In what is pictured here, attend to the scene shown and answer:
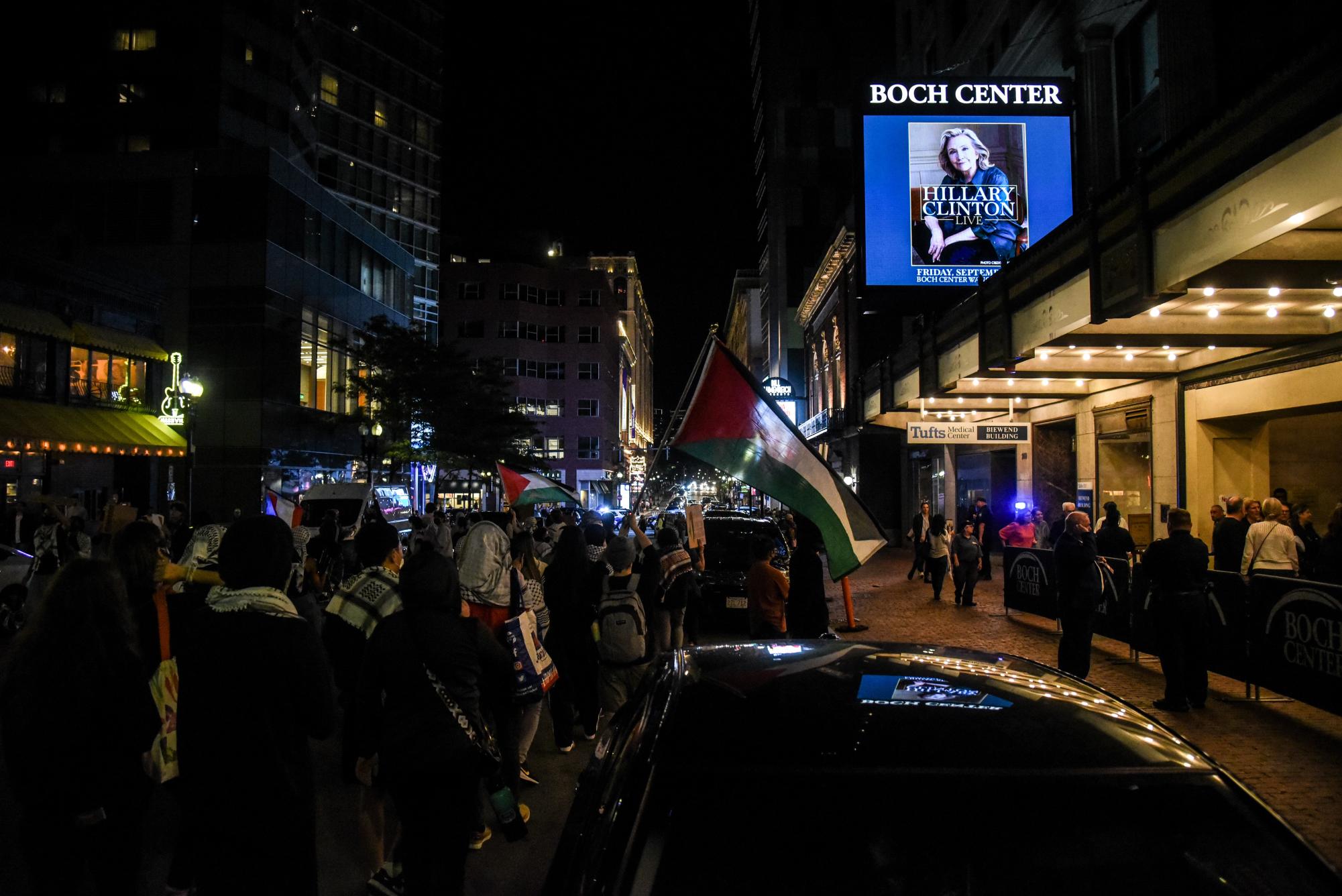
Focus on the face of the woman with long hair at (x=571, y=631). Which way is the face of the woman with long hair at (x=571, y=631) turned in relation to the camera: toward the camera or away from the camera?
away from the camera

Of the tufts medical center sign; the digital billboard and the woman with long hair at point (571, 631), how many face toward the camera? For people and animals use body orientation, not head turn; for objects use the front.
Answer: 2

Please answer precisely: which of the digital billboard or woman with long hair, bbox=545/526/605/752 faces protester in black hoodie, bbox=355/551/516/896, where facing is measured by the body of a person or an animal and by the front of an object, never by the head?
the digital billboard

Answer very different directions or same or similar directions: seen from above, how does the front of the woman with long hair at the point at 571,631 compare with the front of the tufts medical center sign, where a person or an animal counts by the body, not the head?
very different directions

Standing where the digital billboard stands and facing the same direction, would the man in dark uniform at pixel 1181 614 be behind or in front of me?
in front

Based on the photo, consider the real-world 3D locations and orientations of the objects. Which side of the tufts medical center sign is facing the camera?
front

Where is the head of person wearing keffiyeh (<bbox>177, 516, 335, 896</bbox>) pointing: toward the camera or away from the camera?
away from the camera

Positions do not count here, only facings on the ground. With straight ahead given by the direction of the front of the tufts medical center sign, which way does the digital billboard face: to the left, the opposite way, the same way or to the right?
the same way

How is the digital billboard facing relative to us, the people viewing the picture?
facing the viewer

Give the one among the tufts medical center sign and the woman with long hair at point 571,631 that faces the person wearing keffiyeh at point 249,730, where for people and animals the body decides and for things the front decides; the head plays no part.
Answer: the tufts medical center sign

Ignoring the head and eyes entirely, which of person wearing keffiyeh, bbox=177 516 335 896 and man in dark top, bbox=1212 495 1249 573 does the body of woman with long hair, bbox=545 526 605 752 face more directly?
the man in dark top

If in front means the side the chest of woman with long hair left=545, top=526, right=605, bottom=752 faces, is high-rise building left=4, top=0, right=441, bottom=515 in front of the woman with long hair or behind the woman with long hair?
in front

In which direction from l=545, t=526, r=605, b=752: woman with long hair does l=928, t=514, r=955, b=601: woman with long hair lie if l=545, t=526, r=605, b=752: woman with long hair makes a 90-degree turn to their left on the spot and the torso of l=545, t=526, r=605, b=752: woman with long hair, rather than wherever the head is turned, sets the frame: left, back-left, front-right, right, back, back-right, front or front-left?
back-right

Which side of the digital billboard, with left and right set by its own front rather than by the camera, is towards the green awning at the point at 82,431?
right

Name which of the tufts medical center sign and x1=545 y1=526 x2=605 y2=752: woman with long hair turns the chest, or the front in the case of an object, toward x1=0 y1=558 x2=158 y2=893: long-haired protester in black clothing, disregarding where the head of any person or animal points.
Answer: the tufts medical center sign

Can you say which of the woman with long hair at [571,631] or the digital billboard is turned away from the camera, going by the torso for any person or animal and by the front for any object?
the woman with long hair

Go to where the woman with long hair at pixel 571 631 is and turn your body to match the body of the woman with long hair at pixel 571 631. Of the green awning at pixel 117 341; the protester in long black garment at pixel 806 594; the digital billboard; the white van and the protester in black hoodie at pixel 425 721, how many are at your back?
1

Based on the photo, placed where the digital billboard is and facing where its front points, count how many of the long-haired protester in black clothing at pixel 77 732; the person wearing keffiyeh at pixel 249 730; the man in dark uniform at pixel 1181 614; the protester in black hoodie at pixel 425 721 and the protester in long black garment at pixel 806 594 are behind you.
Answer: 0

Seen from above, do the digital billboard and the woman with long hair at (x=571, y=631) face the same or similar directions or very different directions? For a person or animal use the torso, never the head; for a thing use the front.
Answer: very different directions

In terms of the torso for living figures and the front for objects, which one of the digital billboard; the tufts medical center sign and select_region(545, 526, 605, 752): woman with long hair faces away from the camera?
the woman with long hair

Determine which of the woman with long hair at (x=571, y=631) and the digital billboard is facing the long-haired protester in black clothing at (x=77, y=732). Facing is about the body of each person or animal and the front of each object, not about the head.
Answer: the digital billboard
